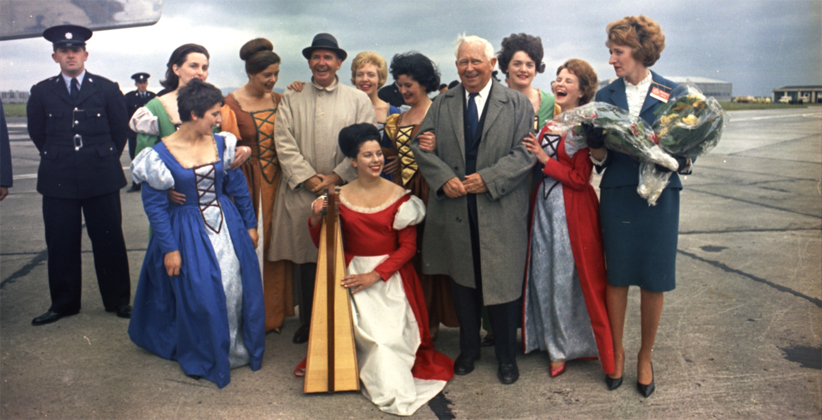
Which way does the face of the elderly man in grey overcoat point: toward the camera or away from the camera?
toward the camera

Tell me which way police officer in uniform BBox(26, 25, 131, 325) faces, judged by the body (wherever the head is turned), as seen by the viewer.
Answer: toward the camera

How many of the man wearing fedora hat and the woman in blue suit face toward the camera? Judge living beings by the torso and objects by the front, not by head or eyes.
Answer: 2

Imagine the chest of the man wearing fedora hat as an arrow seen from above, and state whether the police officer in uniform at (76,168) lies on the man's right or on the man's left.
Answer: on the man's right

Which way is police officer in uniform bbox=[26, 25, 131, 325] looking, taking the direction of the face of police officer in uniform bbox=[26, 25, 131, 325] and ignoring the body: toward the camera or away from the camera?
toward the camera

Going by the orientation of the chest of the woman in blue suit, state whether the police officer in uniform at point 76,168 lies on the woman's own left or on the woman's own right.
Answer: on the woman's own right

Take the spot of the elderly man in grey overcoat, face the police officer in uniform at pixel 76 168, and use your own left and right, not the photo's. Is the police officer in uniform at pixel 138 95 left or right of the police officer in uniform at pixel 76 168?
right

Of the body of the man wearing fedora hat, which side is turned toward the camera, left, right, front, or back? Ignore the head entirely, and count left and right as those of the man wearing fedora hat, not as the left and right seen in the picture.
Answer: front

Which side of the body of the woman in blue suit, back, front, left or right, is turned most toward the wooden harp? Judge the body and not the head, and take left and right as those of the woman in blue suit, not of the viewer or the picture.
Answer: right

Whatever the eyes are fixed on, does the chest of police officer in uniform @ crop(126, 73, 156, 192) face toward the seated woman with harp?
yes

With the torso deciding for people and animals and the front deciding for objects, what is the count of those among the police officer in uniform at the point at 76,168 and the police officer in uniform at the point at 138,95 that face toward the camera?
2
